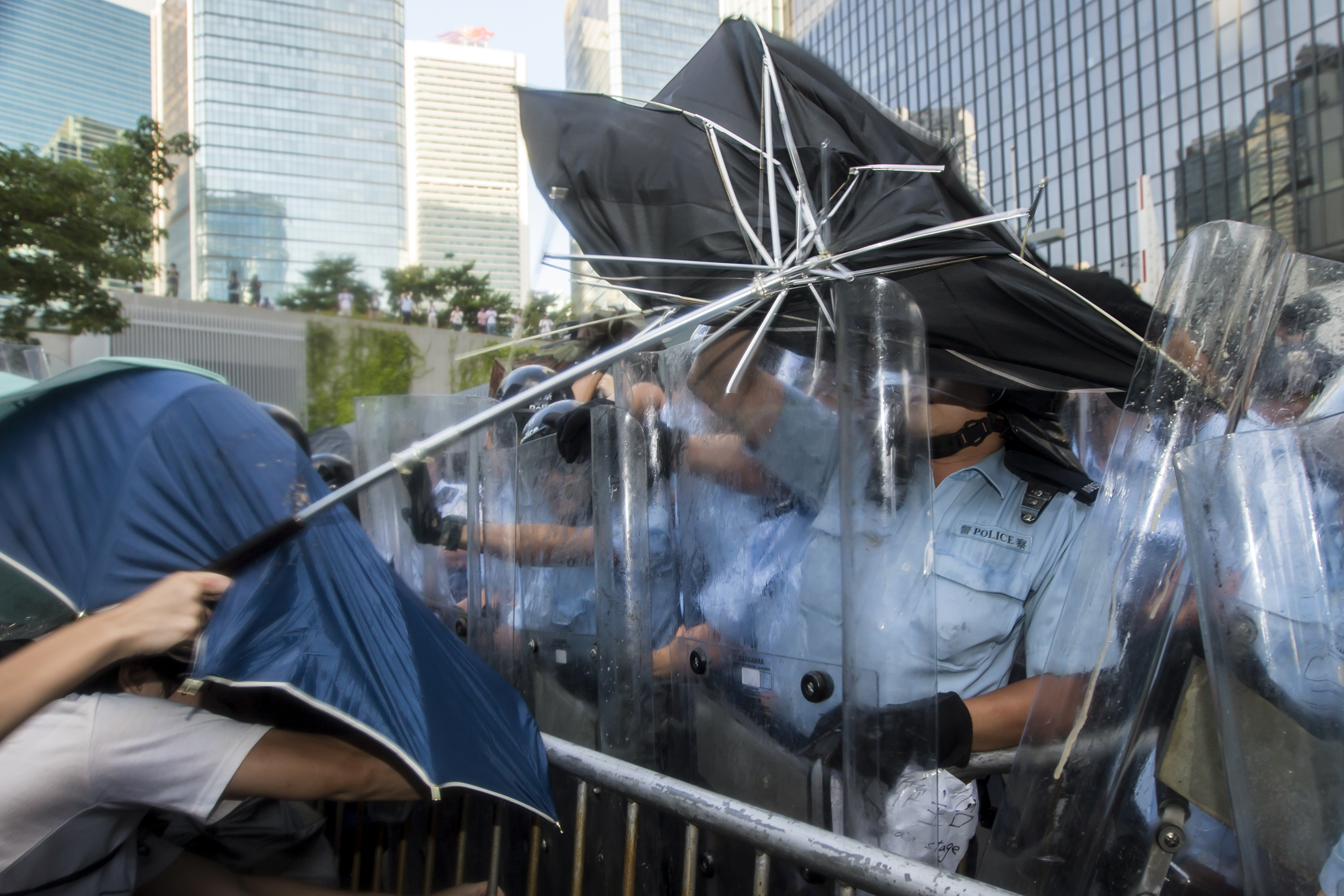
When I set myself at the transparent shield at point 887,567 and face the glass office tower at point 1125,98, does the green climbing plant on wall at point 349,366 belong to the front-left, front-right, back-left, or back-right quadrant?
front-left

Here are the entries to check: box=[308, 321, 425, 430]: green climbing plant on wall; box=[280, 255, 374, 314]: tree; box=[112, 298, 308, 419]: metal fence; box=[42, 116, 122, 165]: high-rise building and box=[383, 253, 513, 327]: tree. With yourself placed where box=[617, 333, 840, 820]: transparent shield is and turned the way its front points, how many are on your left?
0

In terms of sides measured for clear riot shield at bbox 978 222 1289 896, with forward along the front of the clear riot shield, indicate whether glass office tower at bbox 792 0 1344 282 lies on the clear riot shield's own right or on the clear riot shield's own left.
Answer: on the clear riot shield's own right

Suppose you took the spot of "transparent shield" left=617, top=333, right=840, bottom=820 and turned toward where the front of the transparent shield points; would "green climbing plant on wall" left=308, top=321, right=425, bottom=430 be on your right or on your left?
on your right

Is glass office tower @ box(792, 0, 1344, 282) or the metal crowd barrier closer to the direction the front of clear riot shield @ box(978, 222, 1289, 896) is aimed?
the metal crowd barrier

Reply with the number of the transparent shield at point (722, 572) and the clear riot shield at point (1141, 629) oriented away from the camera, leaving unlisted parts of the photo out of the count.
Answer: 0

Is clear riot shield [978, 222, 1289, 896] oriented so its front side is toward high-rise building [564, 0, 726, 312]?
no

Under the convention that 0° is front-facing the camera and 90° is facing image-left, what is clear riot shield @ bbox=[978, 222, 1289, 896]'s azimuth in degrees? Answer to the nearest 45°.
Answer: approximately 45°

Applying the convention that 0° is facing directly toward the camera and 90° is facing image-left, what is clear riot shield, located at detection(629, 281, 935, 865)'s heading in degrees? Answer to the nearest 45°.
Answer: approximately 45°

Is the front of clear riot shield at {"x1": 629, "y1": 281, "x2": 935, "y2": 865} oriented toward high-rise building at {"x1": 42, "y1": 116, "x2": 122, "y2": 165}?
no

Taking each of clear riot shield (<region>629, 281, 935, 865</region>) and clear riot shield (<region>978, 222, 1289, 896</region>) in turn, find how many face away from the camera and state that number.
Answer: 0

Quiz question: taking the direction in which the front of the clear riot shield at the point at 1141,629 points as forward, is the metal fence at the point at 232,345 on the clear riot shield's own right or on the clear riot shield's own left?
on the clear riot shield's own right

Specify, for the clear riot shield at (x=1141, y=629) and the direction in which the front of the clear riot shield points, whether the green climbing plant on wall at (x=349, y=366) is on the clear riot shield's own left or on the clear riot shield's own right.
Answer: on the clear riot shield's own right
